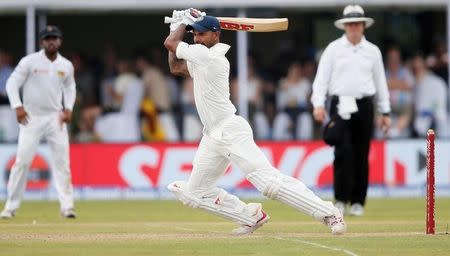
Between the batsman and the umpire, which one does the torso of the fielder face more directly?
the batsman

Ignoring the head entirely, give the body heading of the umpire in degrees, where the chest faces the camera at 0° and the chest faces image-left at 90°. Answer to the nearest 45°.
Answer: approximately 0°

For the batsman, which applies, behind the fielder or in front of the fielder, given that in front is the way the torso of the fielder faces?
in front

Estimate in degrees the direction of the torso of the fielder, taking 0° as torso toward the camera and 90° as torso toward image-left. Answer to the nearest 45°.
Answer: approximately 0°

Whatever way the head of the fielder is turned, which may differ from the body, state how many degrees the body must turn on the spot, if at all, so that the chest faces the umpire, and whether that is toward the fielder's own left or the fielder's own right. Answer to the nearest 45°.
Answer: approximately 90° to the fielder's own left

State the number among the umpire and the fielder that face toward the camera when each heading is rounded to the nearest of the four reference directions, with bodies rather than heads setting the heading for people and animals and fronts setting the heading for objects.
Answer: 2

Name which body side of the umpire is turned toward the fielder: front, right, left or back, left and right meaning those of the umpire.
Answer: right

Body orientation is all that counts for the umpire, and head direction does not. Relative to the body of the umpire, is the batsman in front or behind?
in front

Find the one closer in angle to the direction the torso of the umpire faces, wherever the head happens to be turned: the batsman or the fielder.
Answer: the batsman
